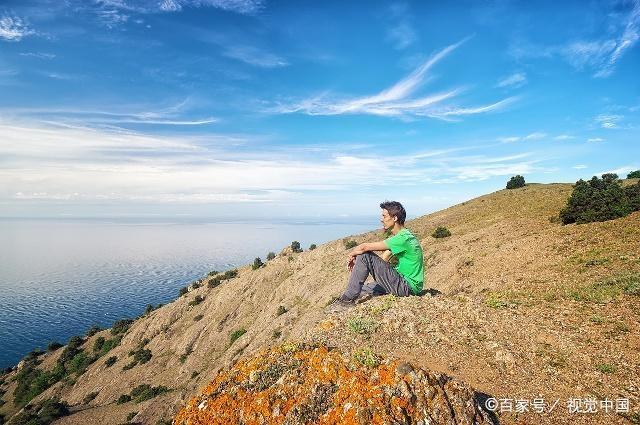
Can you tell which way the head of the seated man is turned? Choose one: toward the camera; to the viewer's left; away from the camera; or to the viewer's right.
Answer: to the viewer's left

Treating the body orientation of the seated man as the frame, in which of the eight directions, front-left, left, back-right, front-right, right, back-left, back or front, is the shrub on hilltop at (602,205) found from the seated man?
back-right

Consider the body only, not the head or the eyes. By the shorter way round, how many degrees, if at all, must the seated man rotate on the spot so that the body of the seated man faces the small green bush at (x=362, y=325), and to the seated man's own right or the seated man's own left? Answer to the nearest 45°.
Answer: approximately 45° to the seated man's own left

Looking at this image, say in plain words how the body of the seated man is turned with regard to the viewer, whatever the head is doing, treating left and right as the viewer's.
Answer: facing to the left of the viewer

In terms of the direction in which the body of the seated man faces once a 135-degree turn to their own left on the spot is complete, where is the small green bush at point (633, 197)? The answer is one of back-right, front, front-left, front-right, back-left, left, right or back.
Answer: left

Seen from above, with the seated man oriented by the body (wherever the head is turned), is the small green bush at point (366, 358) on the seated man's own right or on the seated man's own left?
on the seated man's own left

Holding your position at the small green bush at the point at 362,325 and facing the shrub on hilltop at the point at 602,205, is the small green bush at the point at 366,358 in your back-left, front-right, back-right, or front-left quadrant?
back-right
